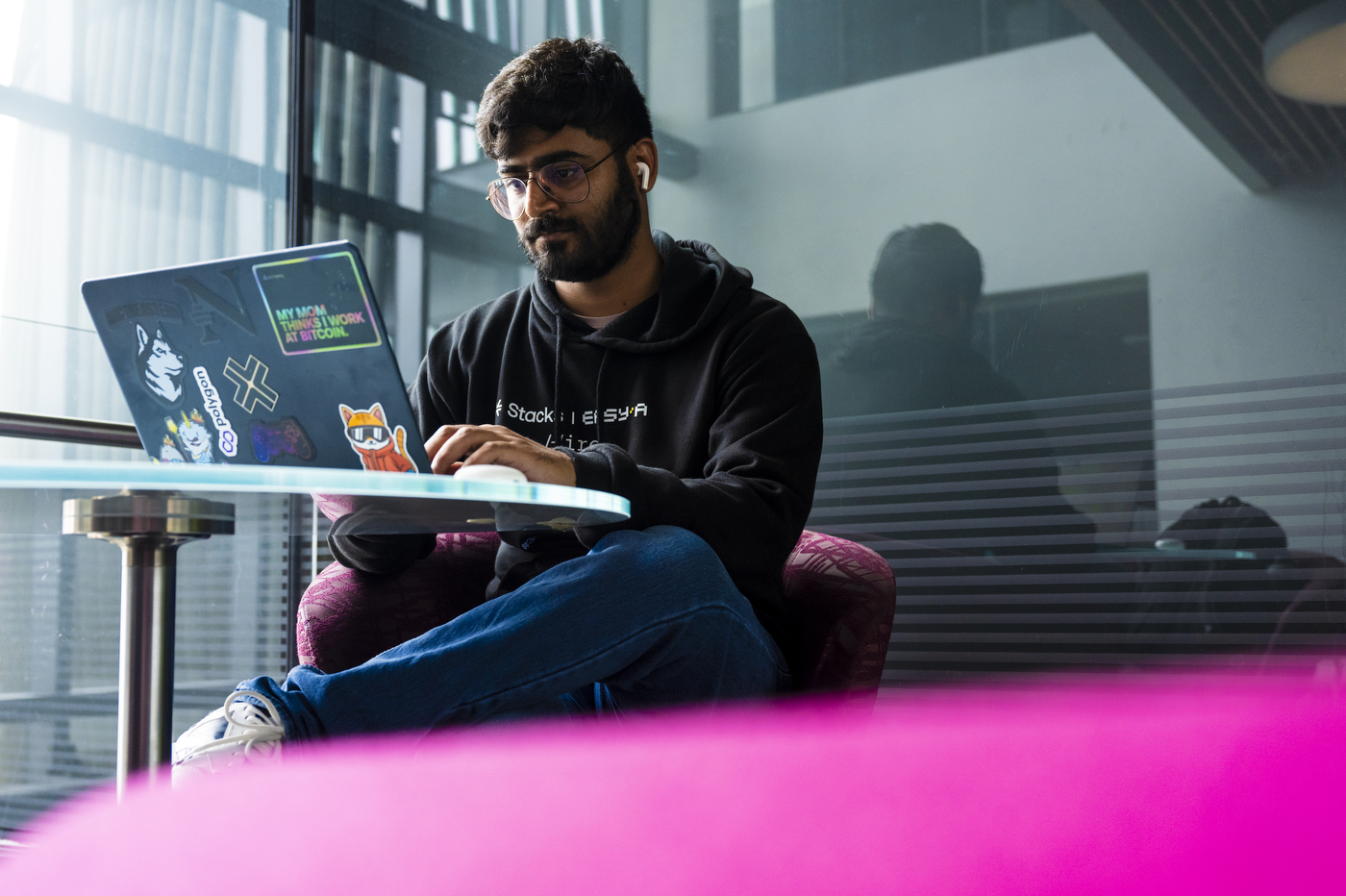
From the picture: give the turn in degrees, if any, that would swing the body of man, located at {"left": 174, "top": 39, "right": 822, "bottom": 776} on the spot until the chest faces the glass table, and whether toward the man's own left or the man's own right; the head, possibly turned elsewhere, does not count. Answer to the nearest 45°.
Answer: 0° — they already face it

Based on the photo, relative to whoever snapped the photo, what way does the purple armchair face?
facing the viewer and to the left of the viewer

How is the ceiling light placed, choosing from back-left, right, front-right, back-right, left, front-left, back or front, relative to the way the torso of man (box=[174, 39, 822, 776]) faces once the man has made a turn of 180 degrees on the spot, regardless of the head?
front-right

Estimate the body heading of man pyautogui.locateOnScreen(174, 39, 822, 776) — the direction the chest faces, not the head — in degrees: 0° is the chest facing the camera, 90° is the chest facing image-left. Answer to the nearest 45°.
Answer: approximately 45°

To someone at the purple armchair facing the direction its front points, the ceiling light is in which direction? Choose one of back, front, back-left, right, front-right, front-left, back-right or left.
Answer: back-left

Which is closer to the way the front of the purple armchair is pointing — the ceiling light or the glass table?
the glass table
